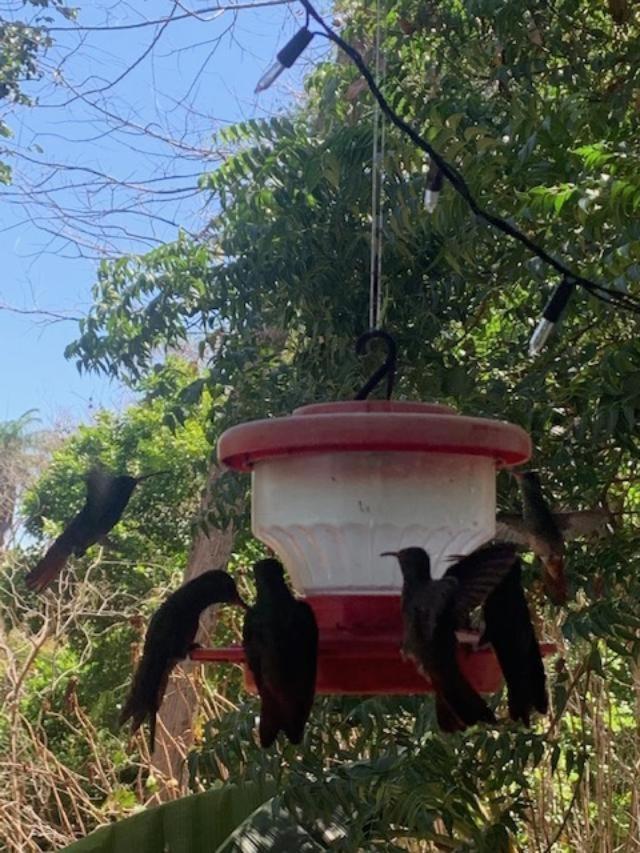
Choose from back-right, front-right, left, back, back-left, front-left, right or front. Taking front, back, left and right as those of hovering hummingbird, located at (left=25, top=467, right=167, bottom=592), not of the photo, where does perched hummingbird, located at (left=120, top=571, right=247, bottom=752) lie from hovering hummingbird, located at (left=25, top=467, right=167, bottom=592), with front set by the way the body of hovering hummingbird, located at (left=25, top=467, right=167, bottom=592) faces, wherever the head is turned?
right

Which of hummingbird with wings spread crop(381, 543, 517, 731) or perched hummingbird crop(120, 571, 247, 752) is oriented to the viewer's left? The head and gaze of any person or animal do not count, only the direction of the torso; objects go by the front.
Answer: the hummingbird with wings spread

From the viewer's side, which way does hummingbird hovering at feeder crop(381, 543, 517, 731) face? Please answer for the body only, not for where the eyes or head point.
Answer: to the viewer's left

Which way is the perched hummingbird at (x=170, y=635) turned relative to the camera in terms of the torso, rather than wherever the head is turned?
to the viewer's right

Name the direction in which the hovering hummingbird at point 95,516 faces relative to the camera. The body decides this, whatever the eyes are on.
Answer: to the viewer's right

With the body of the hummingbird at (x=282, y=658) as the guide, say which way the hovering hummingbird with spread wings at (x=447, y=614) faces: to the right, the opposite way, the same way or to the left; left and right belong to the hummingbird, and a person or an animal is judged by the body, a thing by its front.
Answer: to the left

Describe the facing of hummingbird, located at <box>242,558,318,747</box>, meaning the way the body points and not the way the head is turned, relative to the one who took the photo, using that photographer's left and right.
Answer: facing away from the viewer
